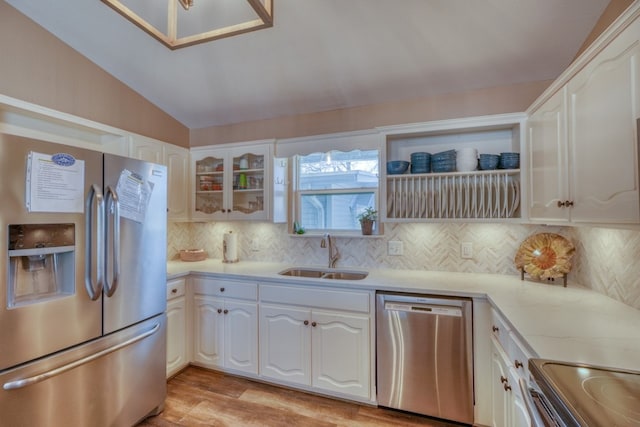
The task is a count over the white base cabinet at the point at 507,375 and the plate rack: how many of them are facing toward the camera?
1

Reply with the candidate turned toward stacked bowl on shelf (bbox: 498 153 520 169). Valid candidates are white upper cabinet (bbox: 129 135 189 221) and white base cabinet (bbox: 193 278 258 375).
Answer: the white upper cabinet

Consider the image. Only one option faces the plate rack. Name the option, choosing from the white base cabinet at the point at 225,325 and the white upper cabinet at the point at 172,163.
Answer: the white upper cabinet

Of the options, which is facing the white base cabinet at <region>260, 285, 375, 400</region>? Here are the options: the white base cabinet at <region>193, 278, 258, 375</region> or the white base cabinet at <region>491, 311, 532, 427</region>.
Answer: the white base cabinet at <region>491, 311, 532, 427</region>

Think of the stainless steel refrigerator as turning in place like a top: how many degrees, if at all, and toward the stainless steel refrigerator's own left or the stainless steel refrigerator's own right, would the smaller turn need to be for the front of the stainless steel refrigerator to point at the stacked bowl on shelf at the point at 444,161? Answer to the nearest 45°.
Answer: approximately 45° to the stainless steel refrigerator's own left

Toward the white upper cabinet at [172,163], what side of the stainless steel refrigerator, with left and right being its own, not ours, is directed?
left

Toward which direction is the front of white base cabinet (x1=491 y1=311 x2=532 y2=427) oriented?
to the viewer's left

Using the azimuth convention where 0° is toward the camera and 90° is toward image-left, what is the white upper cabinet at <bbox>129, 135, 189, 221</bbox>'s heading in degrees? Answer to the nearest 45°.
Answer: approximately 315°

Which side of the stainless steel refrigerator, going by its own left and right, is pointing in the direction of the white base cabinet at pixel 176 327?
left

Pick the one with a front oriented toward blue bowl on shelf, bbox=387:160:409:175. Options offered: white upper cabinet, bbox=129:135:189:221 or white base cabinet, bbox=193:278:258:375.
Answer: the white upper cabinet
